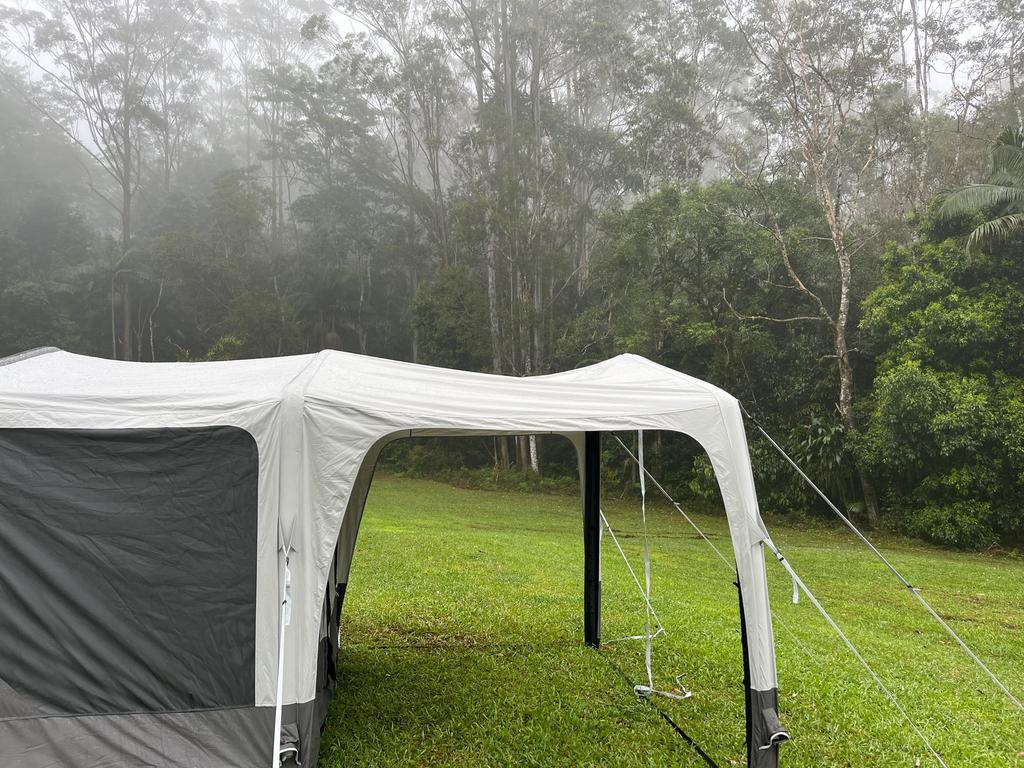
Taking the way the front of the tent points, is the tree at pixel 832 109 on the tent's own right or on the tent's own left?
on the tent's own left

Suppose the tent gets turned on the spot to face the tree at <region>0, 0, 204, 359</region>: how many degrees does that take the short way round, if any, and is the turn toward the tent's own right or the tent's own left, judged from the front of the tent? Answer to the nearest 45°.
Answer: approximately 90° to the tent's own left

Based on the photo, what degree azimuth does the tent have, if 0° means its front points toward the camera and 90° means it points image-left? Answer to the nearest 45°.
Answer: approximately 270°
